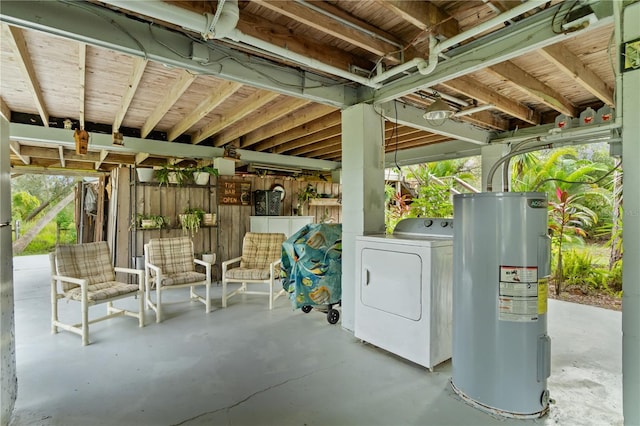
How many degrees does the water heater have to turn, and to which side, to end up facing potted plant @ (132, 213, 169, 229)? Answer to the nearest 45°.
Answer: approximately 135° to its right

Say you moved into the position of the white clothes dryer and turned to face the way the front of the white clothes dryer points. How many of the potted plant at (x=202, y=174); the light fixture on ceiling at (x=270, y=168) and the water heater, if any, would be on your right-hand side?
2

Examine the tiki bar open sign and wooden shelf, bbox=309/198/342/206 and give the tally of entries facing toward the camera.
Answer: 2

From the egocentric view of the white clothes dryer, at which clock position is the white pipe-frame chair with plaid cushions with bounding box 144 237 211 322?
The white pipe-frame chair with plaid cushions is roughly at 2 o'clock from the white clothes dryer.

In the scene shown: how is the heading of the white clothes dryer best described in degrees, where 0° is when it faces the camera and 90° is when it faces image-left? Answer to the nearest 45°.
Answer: approximately 45°

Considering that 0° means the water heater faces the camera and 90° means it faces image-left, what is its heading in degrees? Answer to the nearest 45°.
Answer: approximately 315°

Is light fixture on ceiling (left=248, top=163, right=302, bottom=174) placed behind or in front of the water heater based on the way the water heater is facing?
behind

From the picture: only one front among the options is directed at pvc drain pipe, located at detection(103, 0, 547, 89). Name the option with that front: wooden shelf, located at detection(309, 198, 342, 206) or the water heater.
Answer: the wooden shelf

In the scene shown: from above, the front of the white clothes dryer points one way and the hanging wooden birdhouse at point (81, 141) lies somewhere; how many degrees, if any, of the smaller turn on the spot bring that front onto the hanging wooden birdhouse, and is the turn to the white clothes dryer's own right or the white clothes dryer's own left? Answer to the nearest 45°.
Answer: approximately 45° to the white clothes dryer's own right

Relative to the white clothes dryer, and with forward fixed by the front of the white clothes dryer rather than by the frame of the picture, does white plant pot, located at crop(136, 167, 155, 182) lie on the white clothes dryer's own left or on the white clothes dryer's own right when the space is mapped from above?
on the white clothes dryer's own right

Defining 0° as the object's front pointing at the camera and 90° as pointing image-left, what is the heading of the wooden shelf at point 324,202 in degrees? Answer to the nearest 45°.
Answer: approximately 0°
